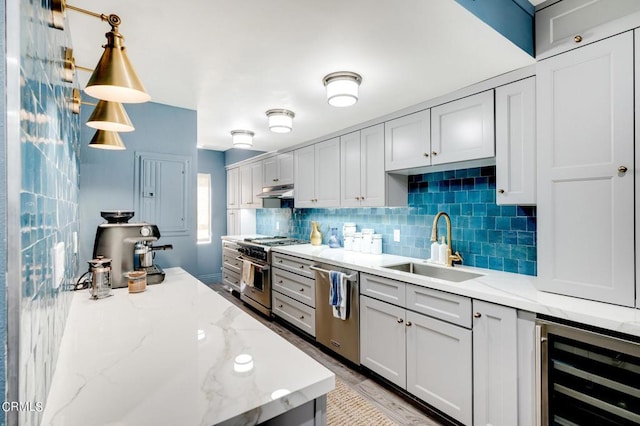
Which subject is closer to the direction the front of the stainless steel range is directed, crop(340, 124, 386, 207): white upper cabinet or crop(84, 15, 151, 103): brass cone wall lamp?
the brass cone wall lamp

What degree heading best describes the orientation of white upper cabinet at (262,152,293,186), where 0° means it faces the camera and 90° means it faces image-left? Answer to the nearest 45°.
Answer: approximately 45°

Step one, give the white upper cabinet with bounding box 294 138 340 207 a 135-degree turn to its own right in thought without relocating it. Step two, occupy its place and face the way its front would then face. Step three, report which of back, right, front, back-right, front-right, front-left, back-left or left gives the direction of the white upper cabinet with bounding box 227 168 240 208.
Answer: front-left

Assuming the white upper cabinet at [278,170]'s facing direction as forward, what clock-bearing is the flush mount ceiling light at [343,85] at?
The flush mount ceiling light is roughly at 10 o'clock from the white upper cabinet.

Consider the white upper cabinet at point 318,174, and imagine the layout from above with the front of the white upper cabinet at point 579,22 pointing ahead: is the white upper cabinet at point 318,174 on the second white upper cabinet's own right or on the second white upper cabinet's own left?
on the second white upper cabinet's own right

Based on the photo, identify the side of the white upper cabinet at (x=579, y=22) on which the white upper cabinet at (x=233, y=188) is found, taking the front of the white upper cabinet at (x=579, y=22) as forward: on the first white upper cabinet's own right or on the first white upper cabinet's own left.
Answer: on the first white upper cabinet's own right

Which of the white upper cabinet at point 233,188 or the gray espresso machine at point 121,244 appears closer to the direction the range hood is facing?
the gray espresso machine

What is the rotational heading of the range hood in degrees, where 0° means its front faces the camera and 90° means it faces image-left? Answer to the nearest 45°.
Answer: approximately 45°

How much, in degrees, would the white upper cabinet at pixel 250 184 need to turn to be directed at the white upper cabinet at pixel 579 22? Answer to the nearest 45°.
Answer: approximately 90° to its left

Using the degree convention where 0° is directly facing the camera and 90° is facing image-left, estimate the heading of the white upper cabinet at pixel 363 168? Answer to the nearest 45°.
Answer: approximately 45°

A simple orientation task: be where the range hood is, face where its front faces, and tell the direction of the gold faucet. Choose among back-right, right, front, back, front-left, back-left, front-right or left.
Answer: left

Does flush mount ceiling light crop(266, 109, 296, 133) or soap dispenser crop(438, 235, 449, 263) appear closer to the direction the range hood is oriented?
the flush mount ceiling light
